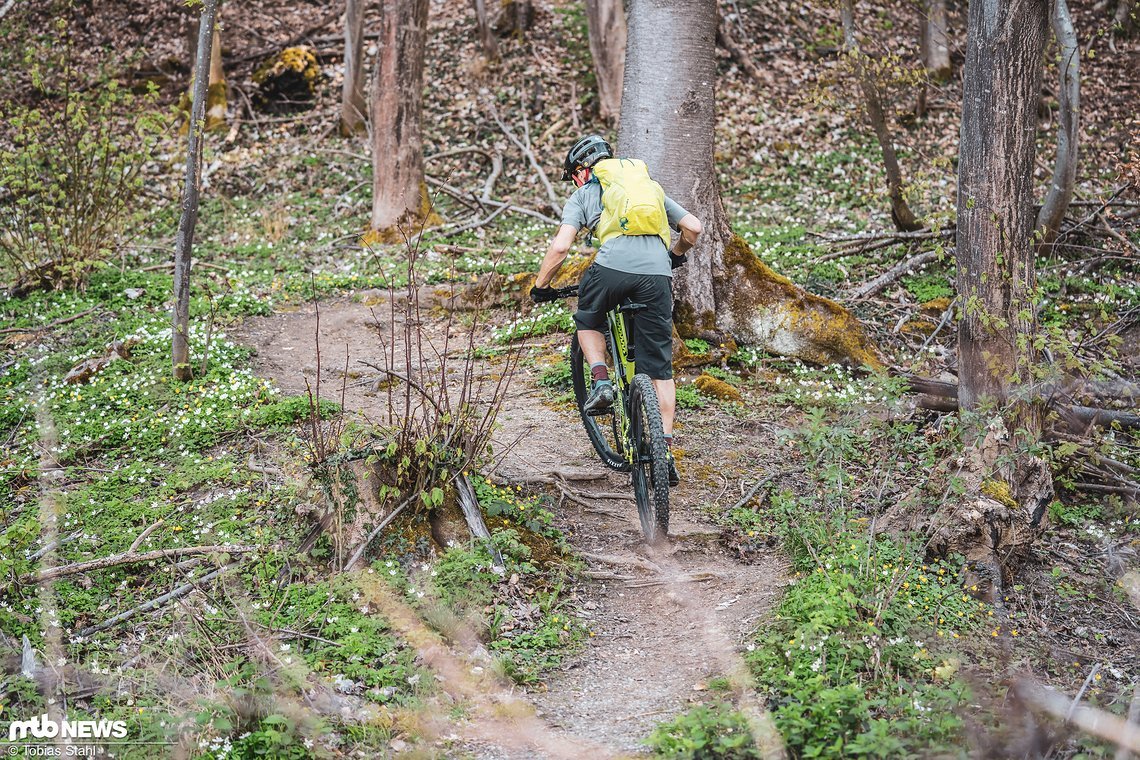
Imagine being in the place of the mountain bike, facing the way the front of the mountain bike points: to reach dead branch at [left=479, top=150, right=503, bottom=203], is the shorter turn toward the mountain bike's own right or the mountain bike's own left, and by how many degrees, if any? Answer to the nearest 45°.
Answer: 0° — it already faces it

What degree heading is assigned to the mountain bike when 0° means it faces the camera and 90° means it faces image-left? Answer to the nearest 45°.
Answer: approximately 180°

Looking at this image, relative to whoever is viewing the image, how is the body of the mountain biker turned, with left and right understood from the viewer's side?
facing away from the viewer and to the left of the viewer

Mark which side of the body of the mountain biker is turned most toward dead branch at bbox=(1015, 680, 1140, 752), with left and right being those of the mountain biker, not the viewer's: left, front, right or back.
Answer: back

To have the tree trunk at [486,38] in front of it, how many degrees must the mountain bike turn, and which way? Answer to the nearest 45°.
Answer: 0° — it already faces it
